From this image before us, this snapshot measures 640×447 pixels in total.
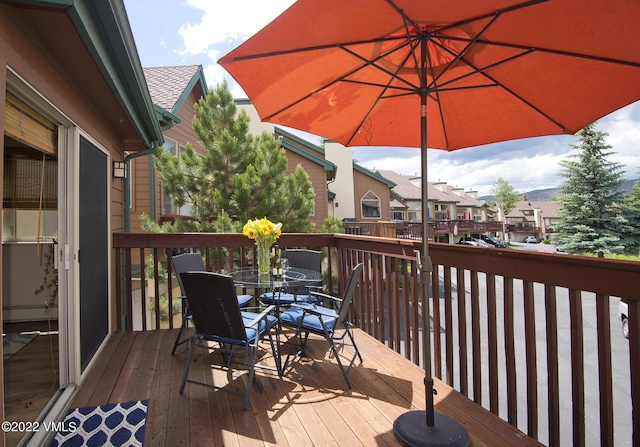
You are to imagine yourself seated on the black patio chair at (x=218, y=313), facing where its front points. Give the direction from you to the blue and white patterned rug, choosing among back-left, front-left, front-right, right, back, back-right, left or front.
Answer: back-left

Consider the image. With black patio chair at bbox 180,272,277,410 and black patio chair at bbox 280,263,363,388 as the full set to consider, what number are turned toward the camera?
0

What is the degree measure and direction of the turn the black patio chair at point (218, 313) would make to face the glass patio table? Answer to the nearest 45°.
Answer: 0° — it already faces it

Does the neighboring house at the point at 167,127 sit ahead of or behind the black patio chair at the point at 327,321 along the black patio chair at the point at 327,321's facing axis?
ahead

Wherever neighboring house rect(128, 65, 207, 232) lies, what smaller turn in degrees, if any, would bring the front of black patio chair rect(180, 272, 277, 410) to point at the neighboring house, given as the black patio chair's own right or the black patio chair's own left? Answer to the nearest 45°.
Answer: approximately 45° to the black patio chair's own left

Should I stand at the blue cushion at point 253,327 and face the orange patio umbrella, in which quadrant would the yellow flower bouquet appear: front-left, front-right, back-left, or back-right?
back-left

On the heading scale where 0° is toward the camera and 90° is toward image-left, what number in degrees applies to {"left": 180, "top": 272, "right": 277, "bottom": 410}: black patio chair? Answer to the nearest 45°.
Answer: approximately 225°

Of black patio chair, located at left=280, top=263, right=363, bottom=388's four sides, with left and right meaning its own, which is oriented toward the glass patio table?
front

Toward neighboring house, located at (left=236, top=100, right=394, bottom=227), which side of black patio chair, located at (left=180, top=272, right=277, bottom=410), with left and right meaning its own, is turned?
front

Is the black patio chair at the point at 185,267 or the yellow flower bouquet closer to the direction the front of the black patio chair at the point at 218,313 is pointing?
the yellow flower bouquet

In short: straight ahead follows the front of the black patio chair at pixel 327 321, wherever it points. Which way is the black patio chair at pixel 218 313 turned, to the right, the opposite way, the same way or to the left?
to the right

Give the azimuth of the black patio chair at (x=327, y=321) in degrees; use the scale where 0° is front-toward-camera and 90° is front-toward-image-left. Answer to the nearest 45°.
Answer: approximately 135°

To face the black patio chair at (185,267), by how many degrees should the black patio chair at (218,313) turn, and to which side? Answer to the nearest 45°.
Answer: approximately 45° to its left

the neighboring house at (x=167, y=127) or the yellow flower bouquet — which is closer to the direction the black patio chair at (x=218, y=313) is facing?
the yellow flower bouquet
